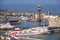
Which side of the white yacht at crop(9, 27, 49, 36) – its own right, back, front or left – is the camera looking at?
right
